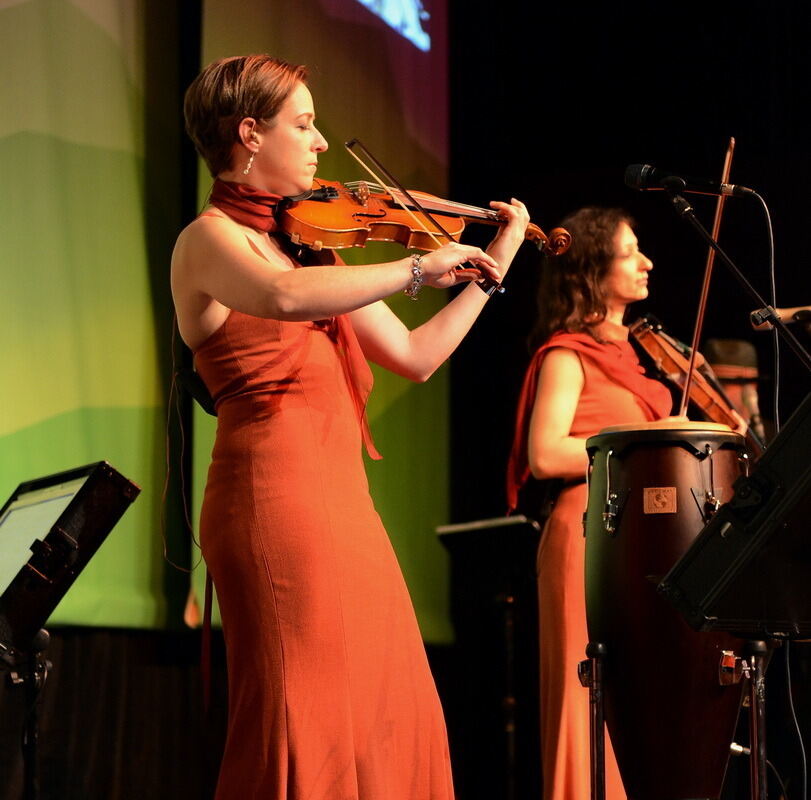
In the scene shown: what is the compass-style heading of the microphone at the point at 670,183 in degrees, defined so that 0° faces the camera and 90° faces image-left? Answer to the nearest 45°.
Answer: approximately 90°

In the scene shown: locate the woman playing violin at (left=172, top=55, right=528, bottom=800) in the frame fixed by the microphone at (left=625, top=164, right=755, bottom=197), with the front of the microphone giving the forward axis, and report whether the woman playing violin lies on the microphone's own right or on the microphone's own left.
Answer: on the microphone's own left

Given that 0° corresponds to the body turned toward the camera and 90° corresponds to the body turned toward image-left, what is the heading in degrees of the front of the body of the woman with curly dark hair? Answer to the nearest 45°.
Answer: approximately 270°

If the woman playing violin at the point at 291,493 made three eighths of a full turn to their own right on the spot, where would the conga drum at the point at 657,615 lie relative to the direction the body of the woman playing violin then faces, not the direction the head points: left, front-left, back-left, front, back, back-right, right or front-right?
back

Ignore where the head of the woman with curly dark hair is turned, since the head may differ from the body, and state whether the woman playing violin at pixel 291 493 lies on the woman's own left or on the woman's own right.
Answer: on the woman's own right

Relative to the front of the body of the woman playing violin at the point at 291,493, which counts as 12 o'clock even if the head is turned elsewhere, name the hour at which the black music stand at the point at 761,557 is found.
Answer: The black music stand is roughly at 12 o'clock from the woman playing violin.

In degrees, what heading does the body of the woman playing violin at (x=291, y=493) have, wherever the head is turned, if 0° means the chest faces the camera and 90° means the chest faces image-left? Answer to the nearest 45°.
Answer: approximately 270°

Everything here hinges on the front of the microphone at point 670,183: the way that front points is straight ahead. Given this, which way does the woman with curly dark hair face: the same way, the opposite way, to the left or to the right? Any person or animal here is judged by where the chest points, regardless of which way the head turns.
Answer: the opposite way

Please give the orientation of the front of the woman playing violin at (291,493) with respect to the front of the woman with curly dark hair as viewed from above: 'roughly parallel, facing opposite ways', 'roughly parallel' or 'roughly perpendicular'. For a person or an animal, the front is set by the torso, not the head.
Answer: roughly parallel

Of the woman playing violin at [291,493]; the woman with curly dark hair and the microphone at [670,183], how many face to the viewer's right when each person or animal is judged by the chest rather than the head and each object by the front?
2

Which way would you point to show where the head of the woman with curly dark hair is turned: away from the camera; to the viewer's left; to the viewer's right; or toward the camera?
to the viewer's right

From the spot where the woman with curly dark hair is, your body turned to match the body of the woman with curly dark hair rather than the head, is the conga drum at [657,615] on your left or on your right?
on your right

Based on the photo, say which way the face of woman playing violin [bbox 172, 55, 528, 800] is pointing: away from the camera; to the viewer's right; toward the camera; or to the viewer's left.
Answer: to the viewer's right
